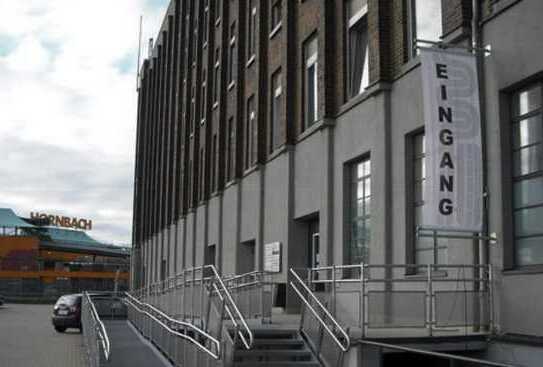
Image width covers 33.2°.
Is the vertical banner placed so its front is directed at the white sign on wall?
no

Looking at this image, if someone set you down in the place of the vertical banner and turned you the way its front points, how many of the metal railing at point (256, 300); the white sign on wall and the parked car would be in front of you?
0

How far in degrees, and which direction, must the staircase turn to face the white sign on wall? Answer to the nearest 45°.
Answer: approximately 180°

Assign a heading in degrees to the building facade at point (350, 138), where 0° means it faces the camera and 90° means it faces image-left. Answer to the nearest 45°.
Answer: approximately 45°

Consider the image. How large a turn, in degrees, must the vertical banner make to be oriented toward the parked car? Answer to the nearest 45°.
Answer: approximately 135° to its right

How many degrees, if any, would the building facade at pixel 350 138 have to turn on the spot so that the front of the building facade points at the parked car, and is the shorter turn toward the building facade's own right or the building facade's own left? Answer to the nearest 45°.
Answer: approximately 90° to the building facade's own right

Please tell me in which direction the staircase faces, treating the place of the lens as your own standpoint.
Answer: facing the viewer

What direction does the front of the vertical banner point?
toward the camera
